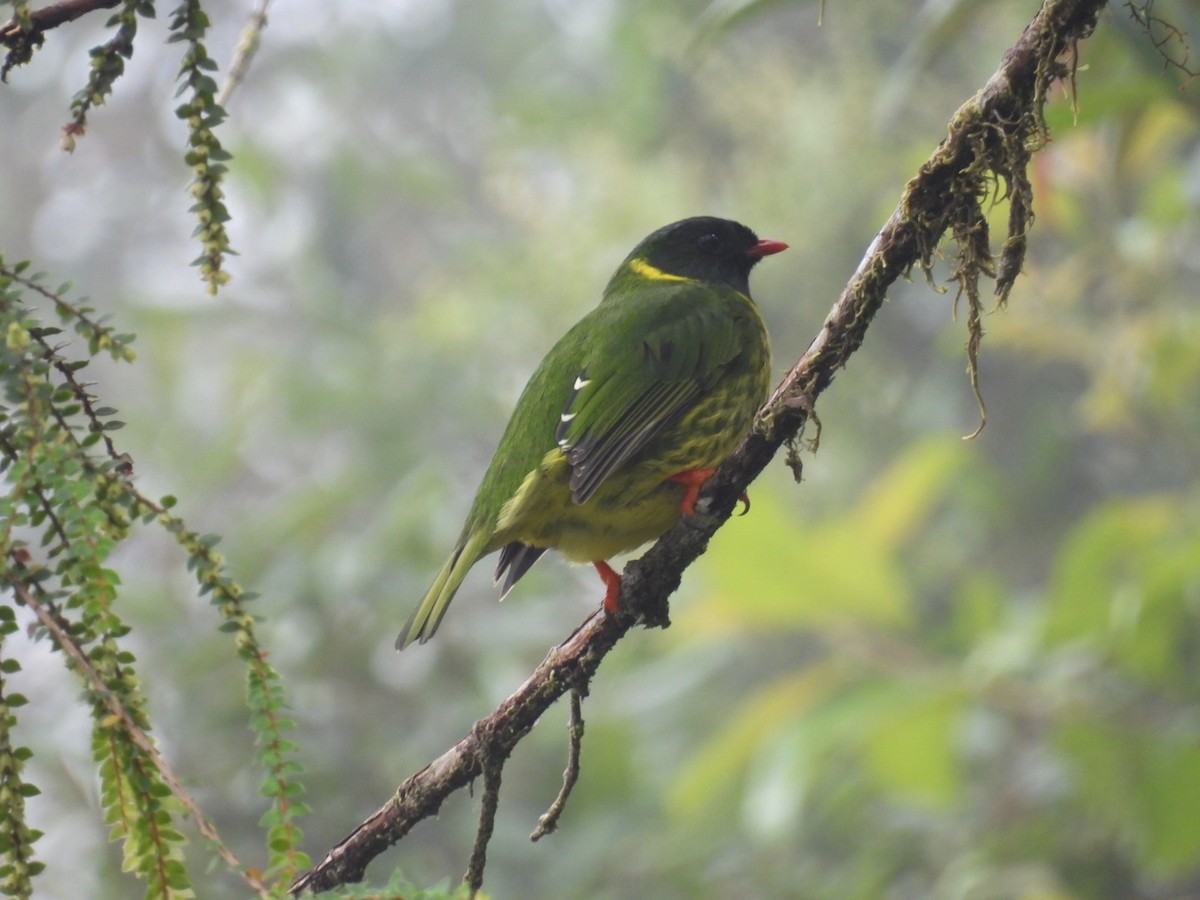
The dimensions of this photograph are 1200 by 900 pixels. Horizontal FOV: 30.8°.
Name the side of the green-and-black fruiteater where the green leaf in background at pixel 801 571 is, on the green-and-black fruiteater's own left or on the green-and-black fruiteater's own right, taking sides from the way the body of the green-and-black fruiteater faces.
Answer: on the green-and-black fruiteater's own left

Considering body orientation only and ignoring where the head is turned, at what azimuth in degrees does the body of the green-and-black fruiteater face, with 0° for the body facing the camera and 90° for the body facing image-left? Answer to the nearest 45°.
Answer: approximately 270°
